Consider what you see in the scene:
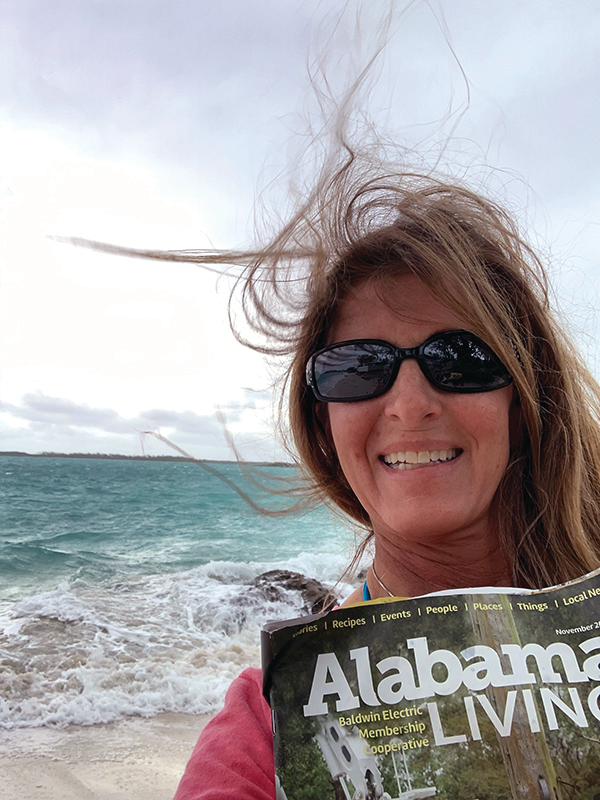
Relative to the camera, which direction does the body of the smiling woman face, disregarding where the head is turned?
toward the camera

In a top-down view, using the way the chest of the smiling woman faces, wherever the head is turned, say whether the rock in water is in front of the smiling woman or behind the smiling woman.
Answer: behind

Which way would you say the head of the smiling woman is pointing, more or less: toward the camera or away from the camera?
toward the camera
